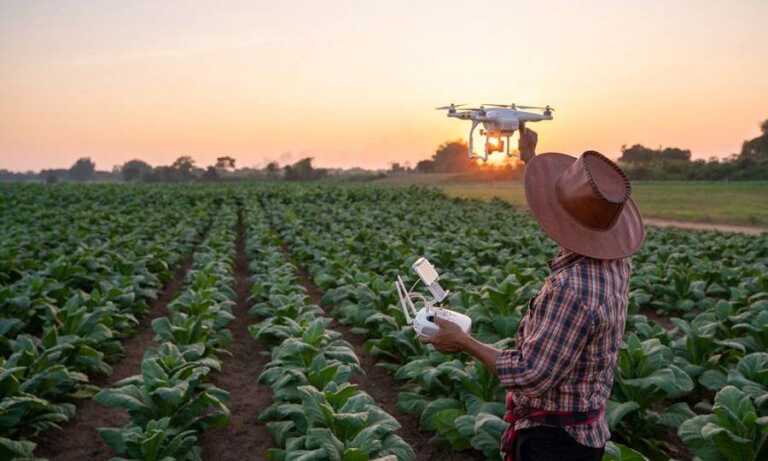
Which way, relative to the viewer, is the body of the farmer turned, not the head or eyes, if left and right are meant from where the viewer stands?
facing away from the viewer and to the left of the viewer

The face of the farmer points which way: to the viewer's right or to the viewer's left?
to the viewer's left
